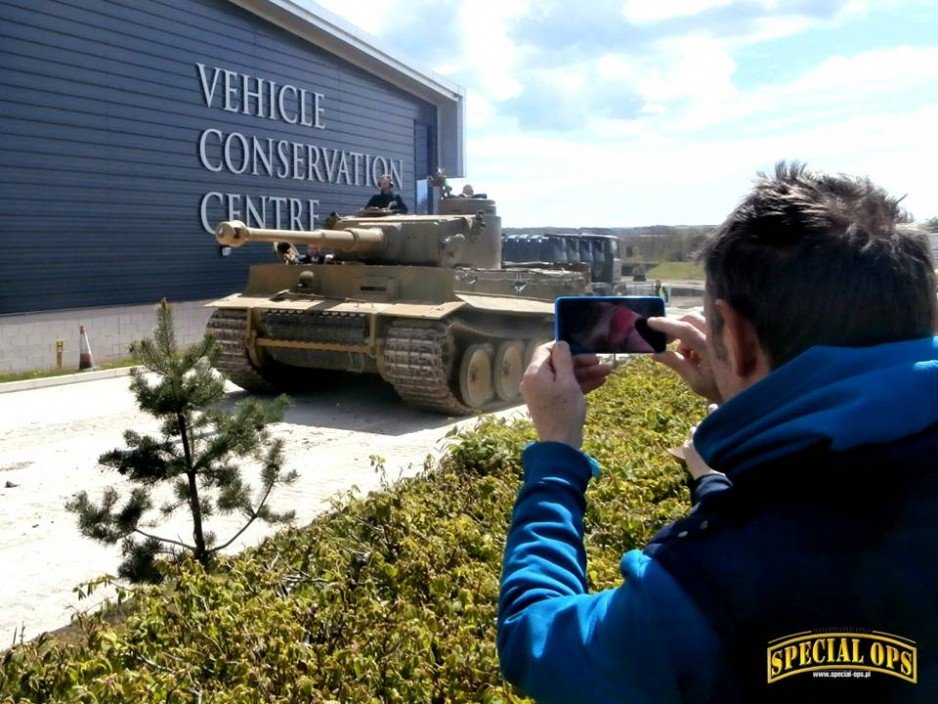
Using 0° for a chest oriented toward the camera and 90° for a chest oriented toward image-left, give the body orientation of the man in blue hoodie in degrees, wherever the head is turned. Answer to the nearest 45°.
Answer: approximately 135°

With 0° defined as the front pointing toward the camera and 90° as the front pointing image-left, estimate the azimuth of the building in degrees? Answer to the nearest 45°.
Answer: approximately 315°

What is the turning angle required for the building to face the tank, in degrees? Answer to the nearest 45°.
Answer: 0° — it already faces it

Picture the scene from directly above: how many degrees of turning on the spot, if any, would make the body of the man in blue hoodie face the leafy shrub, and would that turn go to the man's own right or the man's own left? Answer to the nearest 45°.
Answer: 0° — they already face it

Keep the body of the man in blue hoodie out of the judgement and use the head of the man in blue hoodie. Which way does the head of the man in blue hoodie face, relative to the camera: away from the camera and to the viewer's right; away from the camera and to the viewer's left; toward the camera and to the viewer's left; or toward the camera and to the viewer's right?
away from the camera and to the viewer's left

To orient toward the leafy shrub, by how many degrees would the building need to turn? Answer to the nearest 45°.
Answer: approximately 45° to its right
